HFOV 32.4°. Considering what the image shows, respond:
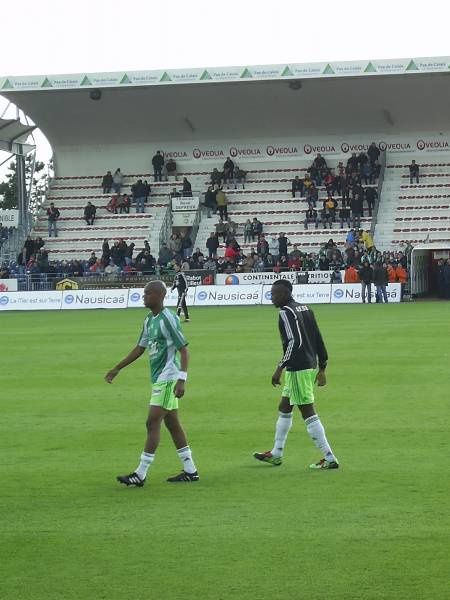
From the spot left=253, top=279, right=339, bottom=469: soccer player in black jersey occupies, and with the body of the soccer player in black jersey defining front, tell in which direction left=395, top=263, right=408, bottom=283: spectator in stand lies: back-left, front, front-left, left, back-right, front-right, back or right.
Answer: front-right

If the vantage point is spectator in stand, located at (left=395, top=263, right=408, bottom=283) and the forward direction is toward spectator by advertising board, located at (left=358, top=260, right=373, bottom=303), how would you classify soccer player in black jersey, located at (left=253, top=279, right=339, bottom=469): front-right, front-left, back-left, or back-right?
front-left

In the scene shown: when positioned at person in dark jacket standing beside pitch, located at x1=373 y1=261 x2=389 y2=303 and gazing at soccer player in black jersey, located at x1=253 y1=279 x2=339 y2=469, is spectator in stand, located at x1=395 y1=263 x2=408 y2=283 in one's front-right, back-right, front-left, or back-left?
back-left

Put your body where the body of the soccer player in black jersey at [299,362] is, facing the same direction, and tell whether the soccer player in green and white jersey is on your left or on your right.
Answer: on your left

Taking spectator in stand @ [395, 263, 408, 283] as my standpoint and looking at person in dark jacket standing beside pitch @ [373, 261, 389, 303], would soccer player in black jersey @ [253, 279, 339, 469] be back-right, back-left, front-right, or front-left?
front-left

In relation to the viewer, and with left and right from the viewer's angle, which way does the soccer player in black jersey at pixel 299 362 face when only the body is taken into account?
facing away from the viewer and to the left of the viewer

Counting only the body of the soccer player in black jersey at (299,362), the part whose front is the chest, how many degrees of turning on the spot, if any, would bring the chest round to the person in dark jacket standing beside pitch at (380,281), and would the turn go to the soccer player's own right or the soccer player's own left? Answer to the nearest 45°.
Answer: approximately 45° to the soccer player's own right

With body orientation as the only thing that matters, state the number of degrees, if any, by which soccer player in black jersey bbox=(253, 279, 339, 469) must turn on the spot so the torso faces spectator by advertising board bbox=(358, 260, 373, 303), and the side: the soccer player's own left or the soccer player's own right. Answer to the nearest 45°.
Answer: approximately 45° to the soccer player's own right
